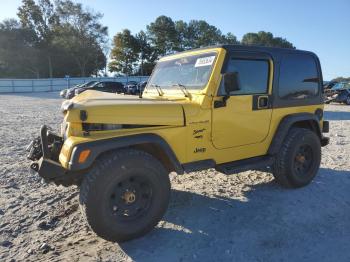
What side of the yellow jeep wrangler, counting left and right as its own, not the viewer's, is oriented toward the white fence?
right

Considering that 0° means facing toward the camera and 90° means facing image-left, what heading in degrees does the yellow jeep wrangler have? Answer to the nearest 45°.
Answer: approximately 45°

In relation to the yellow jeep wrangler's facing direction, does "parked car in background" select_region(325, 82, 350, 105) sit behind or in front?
behind
